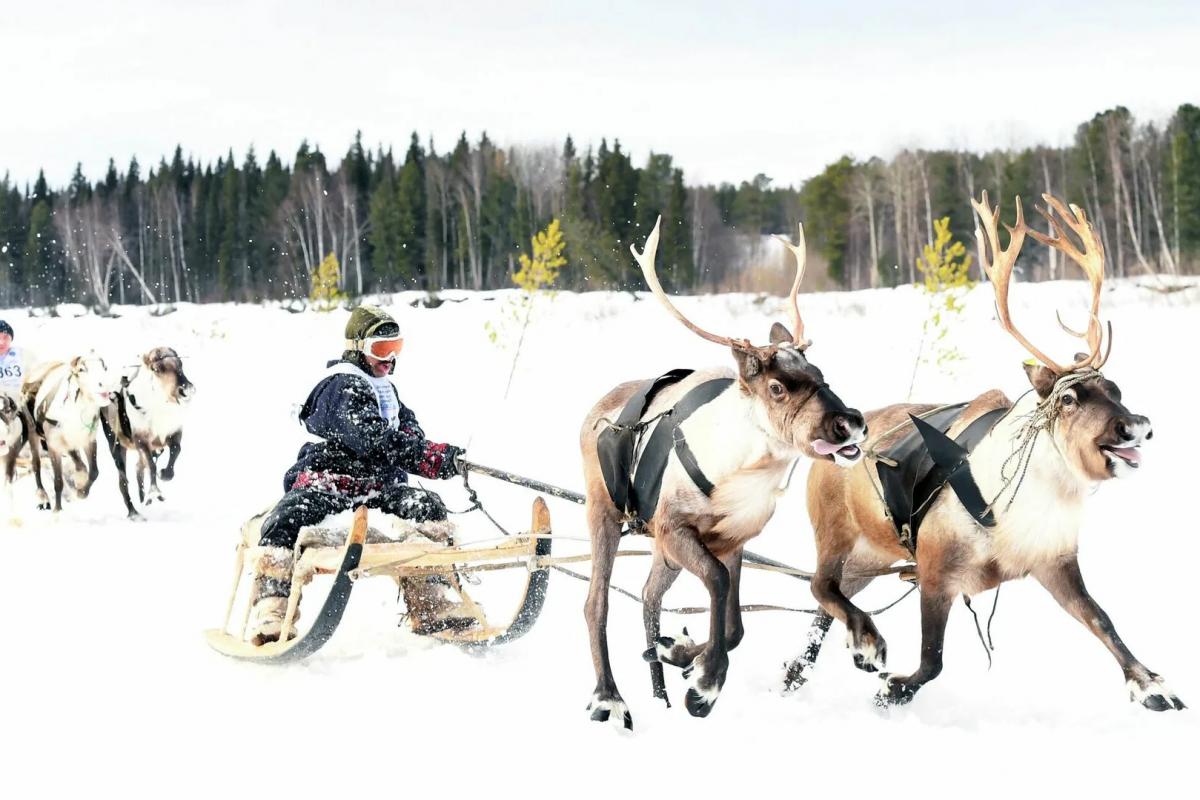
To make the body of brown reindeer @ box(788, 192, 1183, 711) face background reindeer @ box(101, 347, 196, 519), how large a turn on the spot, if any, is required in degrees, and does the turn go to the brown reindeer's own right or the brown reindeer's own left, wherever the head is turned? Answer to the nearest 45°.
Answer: approximately 180°

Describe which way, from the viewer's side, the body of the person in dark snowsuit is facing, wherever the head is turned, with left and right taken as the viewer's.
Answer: facing the viewer and to the right of the viewer

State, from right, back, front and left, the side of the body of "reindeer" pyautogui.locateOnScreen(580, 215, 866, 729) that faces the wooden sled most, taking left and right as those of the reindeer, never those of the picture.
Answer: back

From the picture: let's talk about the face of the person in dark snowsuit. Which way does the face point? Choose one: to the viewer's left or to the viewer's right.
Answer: to the viewer's right

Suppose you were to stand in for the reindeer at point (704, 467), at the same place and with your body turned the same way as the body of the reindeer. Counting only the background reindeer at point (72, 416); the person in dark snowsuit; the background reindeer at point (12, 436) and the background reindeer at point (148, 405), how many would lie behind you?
4

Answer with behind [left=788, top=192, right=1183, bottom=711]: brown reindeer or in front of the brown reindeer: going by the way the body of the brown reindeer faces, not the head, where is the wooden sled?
behind

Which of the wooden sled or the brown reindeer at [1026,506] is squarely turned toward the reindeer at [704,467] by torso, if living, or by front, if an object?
the wooden sled

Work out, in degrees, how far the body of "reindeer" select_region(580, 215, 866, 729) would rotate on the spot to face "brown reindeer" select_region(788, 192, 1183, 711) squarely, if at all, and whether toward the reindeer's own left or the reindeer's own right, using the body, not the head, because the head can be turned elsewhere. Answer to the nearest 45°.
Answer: approximately 45° to the reindeer's own left

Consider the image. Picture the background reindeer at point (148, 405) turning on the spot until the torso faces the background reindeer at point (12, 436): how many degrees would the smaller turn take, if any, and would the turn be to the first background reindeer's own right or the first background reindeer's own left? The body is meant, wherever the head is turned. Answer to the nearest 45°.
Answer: approximately 135° to the first background reindeer's own right

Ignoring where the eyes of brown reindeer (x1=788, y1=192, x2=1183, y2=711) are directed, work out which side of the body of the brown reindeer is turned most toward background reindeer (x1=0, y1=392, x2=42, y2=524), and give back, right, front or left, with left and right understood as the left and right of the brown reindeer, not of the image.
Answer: back

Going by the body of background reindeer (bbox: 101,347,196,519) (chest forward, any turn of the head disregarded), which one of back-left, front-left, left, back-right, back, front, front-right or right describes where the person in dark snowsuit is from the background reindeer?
front-right

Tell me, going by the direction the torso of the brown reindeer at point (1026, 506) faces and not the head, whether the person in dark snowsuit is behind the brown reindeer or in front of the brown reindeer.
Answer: behind

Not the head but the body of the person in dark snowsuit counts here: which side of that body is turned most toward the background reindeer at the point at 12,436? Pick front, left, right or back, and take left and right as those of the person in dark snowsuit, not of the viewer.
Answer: back

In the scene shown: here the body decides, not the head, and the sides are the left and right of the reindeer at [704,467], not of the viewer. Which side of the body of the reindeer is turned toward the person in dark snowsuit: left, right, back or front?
back

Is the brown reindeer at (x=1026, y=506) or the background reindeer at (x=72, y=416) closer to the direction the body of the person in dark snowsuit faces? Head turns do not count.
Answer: the brown reindeer

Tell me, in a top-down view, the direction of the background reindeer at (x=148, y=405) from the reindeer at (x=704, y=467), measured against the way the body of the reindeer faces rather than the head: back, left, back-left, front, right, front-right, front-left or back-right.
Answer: back

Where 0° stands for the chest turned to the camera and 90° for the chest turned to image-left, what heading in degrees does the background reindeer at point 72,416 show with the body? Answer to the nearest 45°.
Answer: approximately 315°

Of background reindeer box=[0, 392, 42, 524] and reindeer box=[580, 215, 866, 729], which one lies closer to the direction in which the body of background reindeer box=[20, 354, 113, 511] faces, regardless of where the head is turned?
the reindeer

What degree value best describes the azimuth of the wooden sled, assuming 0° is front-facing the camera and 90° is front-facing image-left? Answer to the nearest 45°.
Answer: approximately 315°
